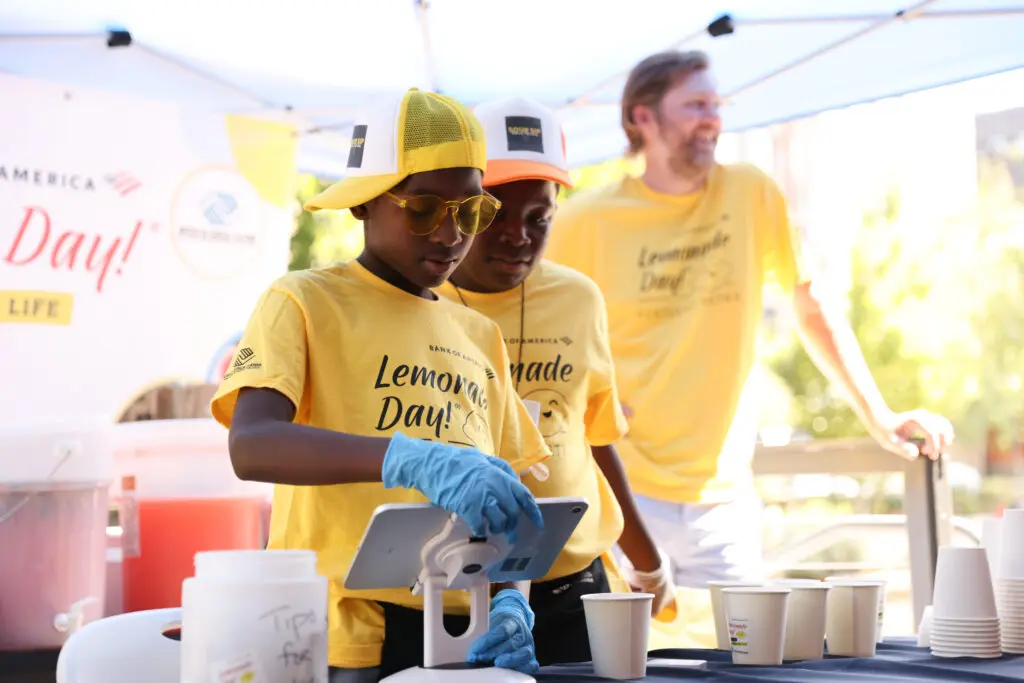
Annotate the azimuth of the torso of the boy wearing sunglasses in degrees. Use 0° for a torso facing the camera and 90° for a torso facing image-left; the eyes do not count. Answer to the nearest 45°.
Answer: approximately 315°

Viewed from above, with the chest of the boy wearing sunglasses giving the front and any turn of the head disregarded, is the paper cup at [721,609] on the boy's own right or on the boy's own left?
on the boy's own left

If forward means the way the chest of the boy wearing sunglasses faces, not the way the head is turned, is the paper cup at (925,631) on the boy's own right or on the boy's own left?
on the boy's own left

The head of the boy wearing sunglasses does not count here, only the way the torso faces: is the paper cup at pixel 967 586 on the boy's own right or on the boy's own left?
on the boy's own left
